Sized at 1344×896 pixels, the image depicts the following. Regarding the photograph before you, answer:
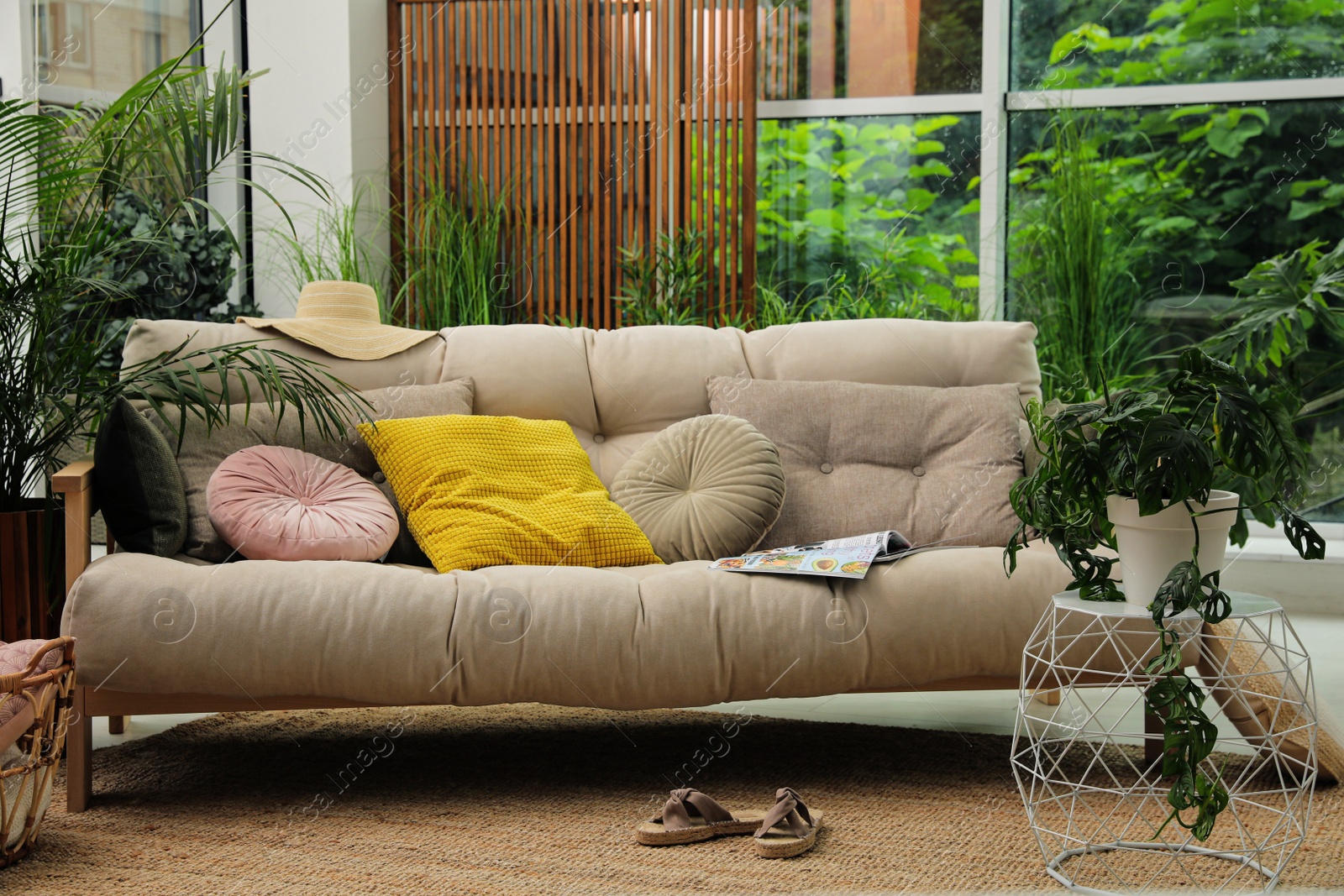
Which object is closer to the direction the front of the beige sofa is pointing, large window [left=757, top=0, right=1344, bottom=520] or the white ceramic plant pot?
the white ceramic plant pot

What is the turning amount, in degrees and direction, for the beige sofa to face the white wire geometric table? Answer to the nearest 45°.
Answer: approximately 90° to its left

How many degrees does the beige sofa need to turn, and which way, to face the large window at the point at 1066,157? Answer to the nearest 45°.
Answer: approximately 135° to its left

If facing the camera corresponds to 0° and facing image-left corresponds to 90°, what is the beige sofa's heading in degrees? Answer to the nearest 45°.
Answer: approximately 0°
